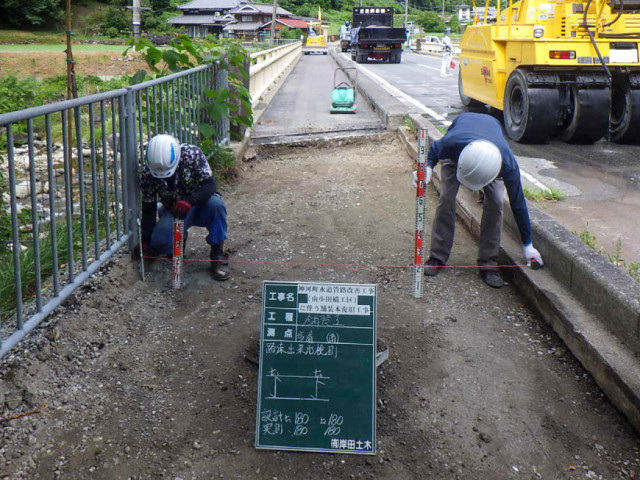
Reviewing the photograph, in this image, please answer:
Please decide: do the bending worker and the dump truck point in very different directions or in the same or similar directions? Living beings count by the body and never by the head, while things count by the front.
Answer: very different directions

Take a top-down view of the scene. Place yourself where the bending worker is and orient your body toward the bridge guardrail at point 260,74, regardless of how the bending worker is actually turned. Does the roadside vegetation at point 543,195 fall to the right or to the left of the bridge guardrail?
right

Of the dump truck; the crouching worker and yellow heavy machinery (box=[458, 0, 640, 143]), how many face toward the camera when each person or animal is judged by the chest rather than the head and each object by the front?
1

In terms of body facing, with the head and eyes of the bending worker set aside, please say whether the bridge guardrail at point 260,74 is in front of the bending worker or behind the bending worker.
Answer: behind

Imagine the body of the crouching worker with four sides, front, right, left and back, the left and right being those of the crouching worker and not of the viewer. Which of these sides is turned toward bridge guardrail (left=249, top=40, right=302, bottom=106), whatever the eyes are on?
back

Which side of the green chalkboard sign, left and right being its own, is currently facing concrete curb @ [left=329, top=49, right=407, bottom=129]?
back

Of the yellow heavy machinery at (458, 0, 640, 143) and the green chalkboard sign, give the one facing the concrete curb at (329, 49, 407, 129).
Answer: the yellow heavy machinery
